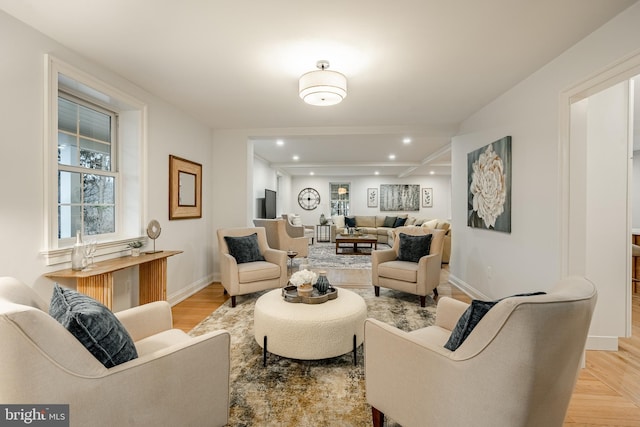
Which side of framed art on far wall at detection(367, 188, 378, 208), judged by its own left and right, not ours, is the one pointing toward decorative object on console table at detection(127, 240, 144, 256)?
front

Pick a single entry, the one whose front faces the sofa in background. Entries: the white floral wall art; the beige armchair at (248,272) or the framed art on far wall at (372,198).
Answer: the framed art on far wall

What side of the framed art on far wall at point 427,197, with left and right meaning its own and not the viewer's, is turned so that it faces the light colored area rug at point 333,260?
front

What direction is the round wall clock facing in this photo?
toward the camera

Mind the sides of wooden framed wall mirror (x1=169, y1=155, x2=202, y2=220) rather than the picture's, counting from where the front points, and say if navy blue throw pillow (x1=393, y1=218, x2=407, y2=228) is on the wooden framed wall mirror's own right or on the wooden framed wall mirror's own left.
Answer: on the wooden framed wall mirror's own left

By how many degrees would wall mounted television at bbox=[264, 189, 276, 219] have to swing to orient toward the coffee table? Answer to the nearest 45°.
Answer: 0° — it already faces it

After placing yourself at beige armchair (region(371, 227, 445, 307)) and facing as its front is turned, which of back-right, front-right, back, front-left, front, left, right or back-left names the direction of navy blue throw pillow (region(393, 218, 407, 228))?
back-right

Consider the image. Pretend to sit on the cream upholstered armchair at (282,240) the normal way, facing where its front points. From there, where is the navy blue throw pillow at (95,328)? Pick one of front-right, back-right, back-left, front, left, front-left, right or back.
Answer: back-right

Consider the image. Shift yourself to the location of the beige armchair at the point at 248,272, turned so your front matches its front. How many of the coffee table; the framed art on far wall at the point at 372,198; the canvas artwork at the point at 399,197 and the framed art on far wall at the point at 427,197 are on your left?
4

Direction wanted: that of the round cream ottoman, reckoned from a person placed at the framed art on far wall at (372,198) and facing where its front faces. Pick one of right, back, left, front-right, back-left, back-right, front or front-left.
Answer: front

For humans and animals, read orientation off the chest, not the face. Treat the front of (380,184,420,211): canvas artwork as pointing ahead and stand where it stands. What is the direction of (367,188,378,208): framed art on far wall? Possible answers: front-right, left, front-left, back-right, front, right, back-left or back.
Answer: right

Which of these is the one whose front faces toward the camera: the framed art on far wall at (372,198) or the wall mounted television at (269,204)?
the framed art on far wall

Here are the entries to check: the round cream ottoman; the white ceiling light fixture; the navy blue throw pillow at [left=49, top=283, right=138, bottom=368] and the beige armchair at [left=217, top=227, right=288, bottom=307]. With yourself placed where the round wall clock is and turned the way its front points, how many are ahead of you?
4

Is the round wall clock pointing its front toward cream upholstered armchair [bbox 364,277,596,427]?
yes

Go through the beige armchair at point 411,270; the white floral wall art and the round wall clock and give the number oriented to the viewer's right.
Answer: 0

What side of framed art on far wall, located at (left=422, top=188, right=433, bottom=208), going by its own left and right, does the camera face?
front

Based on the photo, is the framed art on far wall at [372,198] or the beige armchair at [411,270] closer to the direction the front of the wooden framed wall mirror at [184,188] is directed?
the beige armchair

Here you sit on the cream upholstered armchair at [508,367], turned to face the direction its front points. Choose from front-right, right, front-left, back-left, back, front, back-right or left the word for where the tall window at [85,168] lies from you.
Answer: front-left

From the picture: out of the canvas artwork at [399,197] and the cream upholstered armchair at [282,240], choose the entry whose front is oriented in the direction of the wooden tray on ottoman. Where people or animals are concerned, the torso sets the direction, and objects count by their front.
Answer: the canvas artwork

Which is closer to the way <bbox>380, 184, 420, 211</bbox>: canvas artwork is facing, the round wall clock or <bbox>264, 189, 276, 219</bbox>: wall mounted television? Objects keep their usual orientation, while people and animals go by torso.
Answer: the wall mounted television

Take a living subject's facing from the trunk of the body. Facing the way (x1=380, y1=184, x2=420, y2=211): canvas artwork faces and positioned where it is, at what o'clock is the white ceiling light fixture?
The white ceiling light fixture is roughly at 12 o'clock from the canvas artwork.
